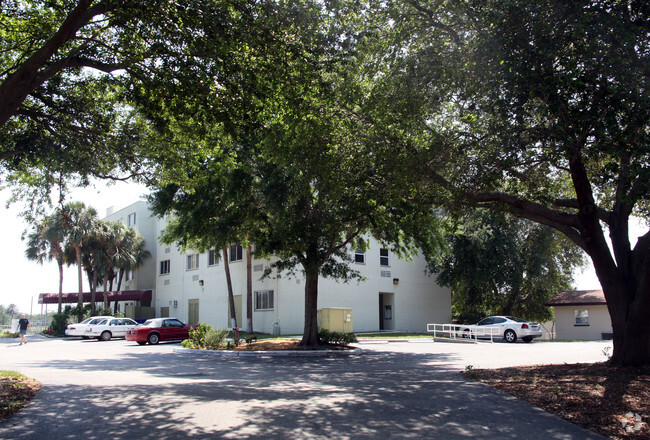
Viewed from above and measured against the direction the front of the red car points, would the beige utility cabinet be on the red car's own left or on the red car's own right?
on the red car's own right

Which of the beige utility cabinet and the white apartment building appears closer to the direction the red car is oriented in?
the white apartment building

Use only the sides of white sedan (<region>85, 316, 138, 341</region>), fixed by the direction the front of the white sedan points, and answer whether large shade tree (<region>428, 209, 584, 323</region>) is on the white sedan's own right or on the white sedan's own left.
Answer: on the white sedan's own right

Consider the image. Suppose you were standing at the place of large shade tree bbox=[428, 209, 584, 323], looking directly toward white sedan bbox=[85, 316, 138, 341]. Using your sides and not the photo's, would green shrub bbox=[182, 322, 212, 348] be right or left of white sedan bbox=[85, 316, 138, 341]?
left

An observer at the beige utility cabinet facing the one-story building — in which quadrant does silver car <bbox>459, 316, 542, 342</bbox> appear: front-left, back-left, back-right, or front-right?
front-right

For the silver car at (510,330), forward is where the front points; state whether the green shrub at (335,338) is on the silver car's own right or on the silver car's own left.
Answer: on the silver car's own left

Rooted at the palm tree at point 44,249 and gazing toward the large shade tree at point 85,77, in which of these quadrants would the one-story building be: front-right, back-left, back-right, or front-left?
front-left
